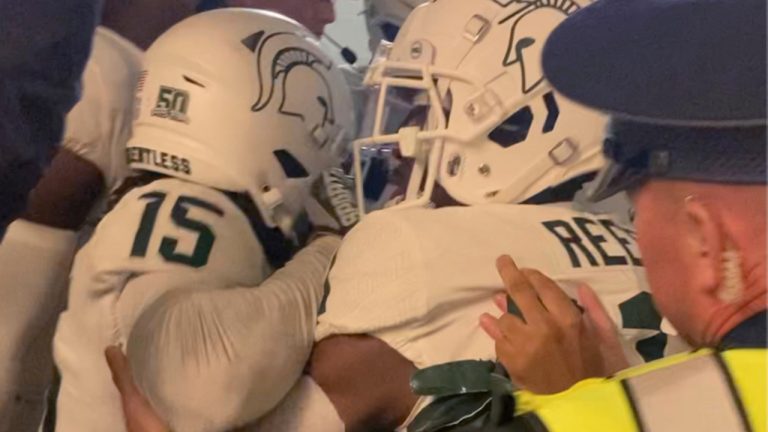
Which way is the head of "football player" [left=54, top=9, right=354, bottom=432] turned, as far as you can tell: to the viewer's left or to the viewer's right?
to the viewer's right

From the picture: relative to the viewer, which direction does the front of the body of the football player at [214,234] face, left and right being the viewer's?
facing away from the viewer and to the right of the viewer

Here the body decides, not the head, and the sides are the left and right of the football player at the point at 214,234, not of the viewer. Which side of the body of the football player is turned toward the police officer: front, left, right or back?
right
